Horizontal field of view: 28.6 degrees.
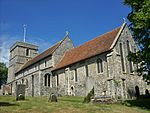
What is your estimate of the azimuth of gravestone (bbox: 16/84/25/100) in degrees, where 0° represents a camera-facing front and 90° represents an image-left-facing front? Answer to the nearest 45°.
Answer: approximately 0°

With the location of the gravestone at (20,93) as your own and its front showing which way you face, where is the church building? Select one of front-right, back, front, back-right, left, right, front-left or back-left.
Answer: back-left

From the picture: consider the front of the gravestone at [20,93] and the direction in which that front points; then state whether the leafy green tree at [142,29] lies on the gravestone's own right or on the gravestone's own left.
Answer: on the gravestone's own left
